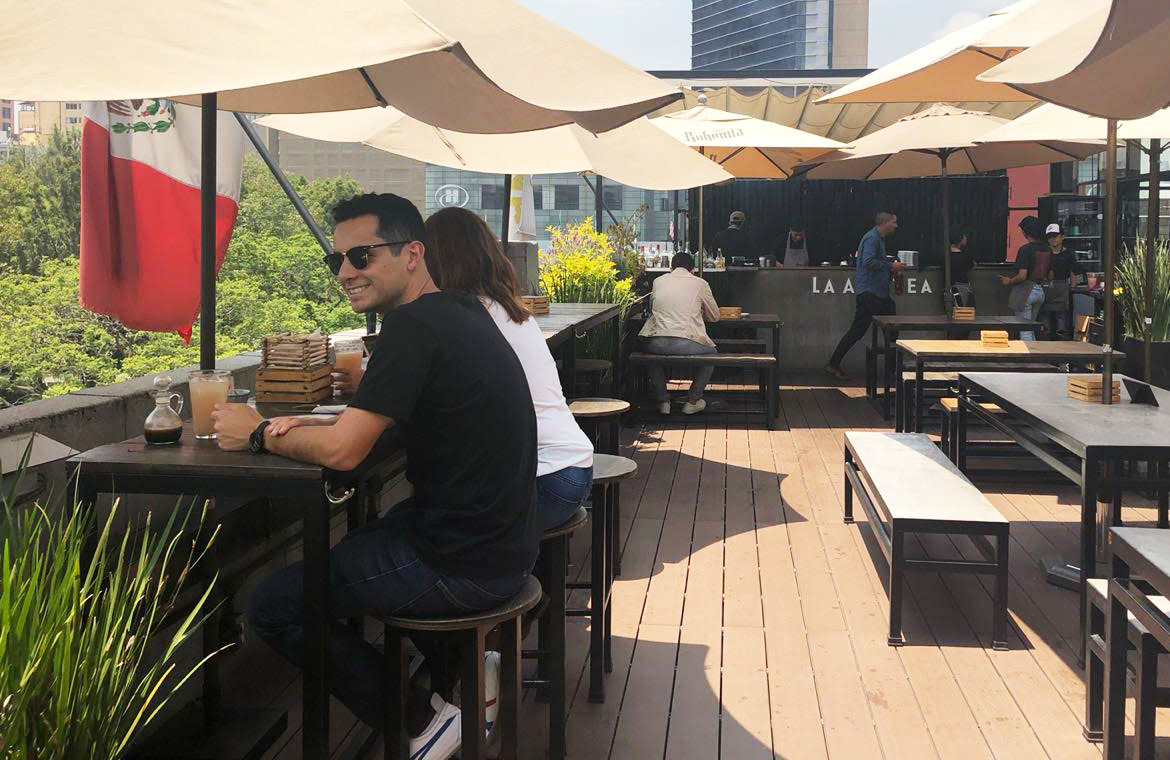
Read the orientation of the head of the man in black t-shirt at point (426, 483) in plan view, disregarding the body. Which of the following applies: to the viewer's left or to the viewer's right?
to the viewer's left

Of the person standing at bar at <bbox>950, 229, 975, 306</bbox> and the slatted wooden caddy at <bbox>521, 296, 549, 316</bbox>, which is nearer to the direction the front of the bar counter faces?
the slatted wooden caddy

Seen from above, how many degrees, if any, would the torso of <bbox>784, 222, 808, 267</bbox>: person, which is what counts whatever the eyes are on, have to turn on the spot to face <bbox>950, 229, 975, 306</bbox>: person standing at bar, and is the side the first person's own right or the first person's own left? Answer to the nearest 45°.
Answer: approximately 45° to the first person's own left

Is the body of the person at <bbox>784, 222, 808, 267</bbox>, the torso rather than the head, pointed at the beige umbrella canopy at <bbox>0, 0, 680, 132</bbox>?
yes

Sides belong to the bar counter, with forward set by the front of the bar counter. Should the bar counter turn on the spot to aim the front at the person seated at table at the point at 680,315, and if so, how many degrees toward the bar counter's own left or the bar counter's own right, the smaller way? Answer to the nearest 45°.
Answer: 0° — it already faces them

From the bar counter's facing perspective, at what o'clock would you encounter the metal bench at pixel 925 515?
The metal bench is roughly at 12 o'clock from the bar counter.

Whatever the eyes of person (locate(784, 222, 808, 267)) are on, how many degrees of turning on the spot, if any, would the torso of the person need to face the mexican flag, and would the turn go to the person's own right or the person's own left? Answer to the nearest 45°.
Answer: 0° — they already face it

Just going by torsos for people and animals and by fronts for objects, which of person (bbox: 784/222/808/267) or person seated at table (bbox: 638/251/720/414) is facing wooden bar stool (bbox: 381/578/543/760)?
person (bbox: 784/222/808/267)

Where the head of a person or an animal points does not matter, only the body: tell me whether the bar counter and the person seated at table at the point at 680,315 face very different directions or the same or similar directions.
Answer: very different directions

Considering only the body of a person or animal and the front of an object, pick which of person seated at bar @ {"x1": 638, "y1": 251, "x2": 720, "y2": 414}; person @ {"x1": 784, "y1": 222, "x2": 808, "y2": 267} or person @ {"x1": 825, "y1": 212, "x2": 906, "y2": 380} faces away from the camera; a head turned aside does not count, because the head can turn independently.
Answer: person seated at bar @ {"x1": 638, "y1": 251, "x2": 720, "y2": 414}

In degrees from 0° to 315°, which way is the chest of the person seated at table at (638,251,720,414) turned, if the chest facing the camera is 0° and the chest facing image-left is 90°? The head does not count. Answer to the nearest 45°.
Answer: approximately 180°

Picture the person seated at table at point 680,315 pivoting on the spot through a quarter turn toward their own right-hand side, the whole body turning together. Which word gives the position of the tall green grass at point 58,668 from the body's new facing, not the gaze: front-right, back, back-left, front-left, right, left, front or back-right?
right
